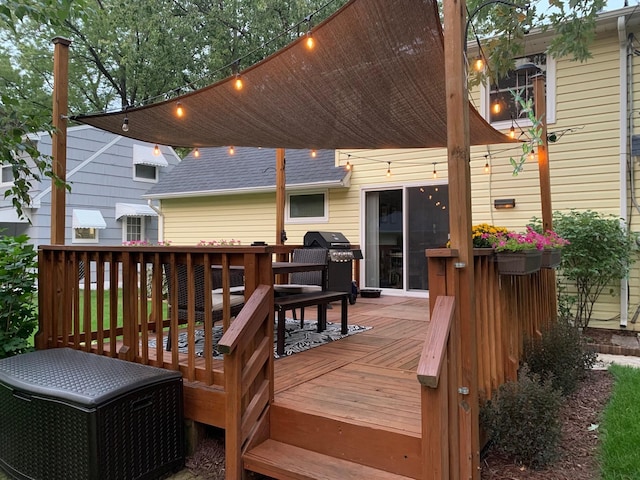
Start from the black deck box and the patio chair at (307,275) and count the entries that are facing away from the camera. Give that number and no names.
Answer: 0

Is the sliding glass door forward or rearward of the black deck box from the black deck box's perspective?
rearward

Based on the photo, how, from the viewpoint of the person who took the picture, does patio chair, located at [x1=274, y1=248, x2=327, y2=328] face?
facing the viewer and to the left of the viewer

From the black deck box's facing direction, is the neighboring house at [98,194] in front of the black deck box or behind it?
behind

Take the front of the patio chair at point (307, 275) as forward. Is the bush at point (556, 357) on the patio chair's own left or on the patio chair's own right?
on the patio chair's own left

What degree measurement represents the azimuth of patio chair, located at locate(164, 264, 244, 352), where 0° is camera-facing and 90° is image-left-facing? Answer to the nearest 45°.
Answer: approximately 225°

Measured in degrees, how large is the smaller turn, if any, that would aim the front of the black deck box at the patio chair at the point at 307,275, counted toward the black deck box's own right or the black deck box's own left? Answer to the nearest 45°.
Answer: approximately 180°

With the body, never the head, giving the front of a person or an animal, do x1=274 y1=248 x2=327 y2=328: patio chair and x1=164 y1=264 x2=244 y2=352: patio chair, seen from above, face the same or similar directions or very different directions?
very different directions

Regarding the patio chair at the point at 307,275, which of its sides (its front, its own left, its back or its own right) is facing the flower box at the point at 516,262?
left

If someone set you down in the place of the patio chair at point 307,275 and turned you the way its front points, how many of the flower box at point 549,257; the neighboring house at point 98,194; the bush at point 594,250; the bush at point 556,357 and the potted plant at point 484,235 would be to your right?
1

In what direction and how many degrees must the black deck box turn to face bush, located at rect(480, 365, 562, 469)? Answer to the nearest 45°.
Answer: approximately 90° to its left

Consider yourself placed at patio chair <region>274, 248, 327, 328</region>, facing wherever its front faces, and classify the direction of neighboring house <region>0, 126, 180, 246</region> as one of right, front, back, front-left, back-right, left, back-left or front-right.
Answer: right

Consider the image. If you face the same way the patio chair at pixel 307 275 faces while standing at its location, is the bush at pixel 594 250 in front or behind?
behind
